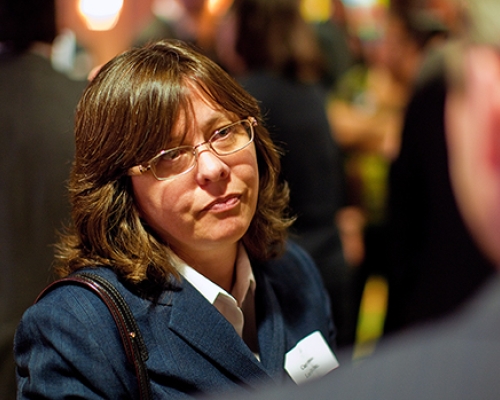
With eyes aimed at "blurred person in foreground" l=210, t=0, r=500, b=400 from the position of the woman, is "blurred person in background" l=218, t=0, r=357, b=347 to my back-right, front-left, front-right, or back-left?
back-left

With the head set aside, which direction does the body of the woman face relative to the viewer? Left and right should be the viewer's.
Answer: facing the viewer and to the right of the viewer

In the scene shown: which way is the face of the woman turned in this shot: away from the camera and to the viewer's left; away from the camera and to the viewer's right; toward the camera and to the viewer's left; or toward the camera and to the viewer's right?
toward the camera and to the viewer's right

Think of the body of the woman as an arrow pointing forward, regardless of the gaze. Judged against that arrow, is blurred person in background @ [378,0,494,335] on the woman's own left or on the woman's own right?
on the woman's own left
